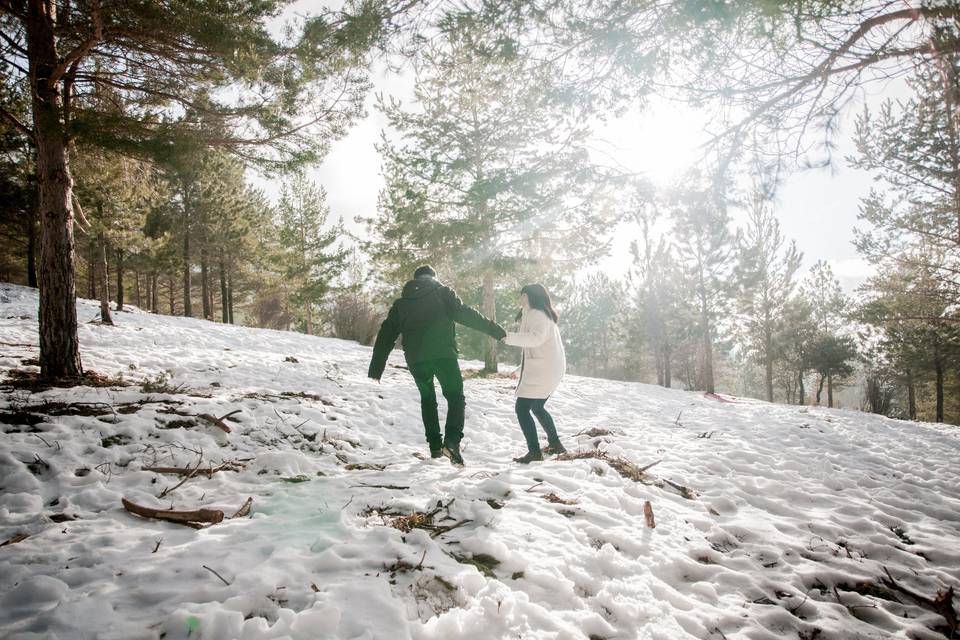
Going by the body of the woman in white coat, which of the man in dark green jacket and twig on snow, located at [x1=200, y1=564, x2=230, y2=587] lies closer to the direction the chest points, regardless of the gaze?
the man in dark green jacket

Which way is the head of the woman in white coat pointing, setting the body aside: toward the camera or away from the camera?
away from the camera

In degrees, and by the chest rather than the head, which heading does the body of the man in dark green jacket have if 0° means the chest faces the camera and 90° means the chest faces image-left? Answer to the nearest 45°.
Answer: approximately 180°

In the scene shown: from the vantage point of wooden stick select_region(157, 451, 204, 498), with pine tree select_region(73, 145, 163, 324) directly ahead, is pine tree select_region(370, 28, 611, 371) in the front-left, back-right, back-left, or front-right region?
front-right

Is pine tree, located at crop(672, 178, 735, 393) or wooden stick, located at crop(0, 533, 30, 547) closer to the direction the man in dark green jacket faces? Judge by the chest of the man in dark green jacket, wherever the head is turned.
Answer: the pine tree

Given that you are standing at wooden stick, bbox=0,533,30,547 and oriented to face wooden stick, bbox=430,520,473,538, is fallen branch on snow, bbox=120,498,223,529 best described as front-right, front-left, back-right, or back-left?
front-left

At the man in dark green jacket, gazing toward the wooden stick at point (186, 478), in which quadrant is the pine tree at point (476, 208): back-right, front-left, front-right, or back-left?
back-right

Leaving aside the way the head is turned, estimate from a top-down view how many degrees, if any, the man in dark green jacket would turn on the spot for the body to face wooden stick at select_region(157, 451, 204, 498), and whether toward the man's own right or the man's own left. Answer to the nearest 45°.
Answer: approximately 135° to the man's own left
